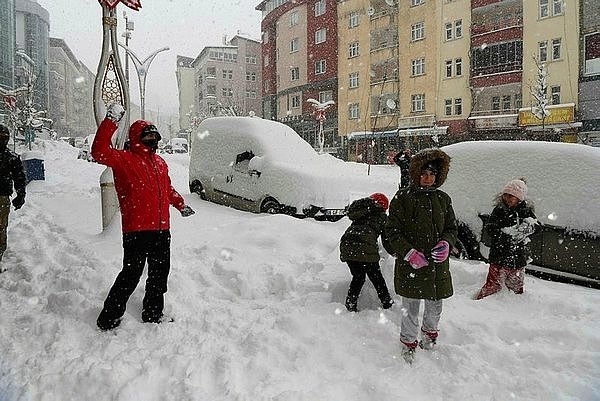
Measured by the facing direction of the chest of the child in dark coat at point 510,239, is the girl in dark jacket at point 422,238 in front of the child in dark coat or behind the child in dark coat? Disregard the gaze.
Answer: in front

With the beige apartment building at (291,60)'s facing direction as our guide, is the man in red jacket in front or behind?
in front

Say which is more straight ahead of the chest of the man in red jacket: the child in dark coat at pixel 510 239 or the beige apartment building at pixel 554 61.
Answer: the child in dark coat

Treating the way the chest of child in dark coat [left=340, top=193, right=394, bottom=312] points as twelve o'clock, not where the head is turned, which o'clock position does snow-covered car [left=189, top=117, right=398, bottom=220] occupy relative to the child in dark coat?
The snow-covered car is roughly at 10 o'clock from the child in dark coat.

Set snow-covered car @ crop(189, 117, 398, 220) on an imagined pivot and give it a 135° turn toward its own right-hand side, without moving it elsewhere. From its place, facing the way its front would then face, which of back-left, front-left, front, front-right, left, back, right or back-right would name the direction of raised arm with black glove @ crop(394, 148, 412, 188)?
back

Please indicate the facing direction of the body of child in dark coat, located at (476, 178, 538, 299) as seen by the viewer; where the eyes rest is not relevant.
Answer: toward the camera

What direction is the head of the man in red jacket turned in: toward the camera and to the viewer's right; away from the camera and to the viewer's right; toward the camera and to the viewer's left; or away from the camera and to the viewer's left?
toward the camera and to the viewer's right

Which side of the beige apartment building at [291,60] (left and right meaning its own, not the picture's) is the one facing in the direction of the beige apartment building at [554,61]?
left

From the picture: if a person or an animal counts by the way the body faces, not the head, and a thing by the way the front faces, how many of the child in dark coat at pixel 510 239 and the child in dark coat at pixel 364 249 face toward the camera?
1

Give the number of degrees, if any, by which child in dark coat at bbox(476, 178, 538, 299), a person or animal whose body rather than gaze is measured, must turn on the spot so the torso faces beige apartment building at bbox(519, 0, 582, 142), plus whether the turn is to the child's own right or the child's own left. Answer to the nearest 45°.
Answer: approximately 180°

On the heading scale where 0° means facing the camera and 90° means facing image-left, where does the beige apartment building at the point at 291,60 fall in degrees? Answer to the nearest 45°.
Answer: approximately 45°

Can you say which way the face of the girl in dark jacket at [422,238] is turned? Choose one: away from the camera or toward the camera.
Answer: toward the camera

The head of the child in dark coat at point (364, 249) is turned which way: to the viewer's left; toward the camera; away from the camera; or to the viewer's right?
away from the camera

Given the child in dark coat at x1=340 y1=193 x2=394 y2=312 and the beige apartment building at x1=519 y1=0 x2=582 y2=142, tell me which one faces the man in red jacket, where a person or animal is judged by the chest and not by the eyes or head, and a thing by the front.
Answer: the beige apartment building

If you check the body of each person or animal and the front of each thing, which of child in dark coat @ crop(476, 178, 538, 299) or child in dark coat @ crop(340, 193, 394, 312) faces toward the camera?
child in dark coat @ crop(476, 178, 538, 299)
